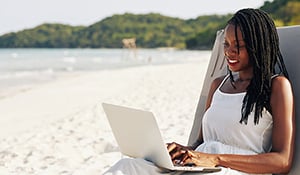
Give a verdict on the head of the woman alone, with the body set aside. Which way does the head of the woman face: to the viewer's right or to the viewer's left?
to the viewer's left

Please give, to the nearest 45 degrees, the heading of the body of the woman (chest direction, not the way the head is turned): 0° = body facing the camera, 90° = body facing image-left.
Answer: approximately 45°
